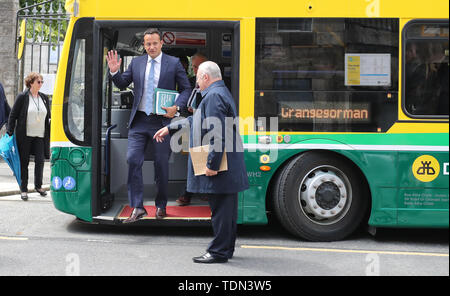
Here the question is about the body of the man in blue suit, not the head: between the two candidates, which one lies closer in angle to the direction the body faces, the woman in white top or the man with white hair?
the man with white hair

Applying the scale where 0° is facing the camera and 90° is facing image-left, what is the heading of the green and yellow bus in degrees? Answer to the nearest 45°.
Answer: approximately 90°

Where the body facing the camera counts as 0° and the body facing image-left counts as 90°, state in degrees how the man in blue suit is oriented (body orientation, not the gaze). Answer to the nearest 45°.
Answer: approximately 0°

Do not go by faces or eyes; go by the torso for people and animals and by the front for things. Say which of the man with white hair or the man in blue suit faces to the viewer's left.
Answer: the man with white hair

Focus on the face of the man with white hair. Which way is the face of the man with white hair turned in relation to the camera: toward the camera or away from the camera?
away from the camera

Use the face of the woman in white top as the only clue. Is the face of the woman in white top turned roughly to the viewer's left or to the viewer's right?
to the viewer's right

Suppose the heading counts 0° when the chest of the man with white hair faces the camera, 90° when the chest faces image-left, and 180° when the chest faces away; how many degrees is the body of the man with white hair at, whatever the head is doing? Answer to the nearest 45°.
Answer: approximately 90°
